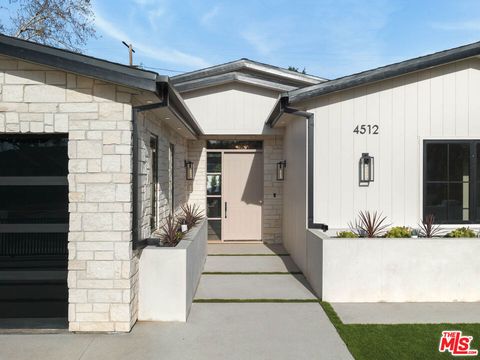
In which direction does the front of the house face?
toward the camera

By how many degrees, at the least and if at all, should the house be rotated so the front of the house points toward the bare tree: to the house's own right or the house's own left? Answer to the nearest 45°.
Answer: approximately 135° to the house's own right

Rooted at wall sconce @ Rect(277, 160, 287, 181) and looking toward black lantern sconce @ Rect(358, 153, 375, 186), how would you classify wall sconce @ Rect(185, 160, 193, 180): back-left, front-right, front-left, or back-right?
back-right
